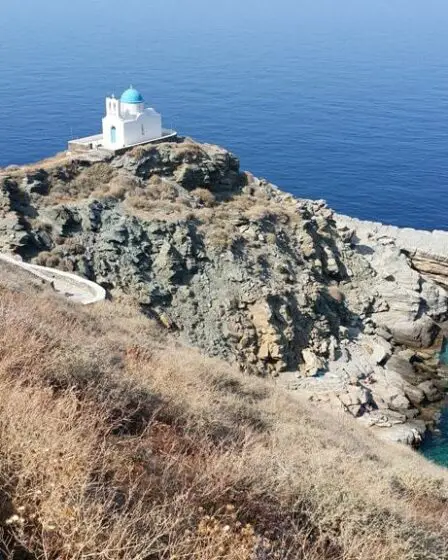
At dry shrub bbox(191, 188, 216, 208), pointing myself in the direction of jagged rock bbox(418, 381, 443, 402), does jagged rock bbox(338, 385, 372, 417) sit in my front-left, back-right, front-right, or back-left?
front-right

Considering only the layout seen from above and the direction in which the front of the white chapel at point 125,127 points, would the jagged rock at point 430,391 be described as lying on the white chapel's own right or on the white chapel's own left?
on the white chapel's own left

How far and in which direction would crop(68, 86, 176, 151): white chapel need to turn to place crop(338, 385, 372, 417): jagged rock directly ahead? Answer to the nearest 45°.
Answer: approximately 90° to its left

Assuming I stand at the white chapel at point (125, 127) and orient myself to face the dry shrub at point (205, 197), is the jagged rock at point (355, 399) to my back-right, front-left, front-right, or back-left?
front-right

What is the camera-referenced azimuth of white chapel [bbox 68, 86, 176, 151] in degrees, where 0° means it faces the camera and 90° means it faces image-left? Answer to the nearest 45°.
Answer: approximately 45°

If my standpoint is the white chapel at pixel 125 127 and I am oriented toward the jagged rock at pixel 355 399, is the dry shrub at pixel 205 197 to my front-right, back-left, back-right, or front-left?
front-left

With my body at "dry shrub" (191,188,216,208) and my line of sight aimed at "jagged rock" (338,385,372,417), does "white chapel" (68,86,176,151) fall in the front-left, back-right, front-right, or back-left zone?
back-right

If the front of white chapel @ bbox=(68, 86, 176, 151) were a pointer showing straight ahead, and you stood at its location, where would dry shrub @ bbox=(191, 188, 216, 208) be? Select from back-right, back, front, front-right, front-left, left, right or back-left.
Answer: left
